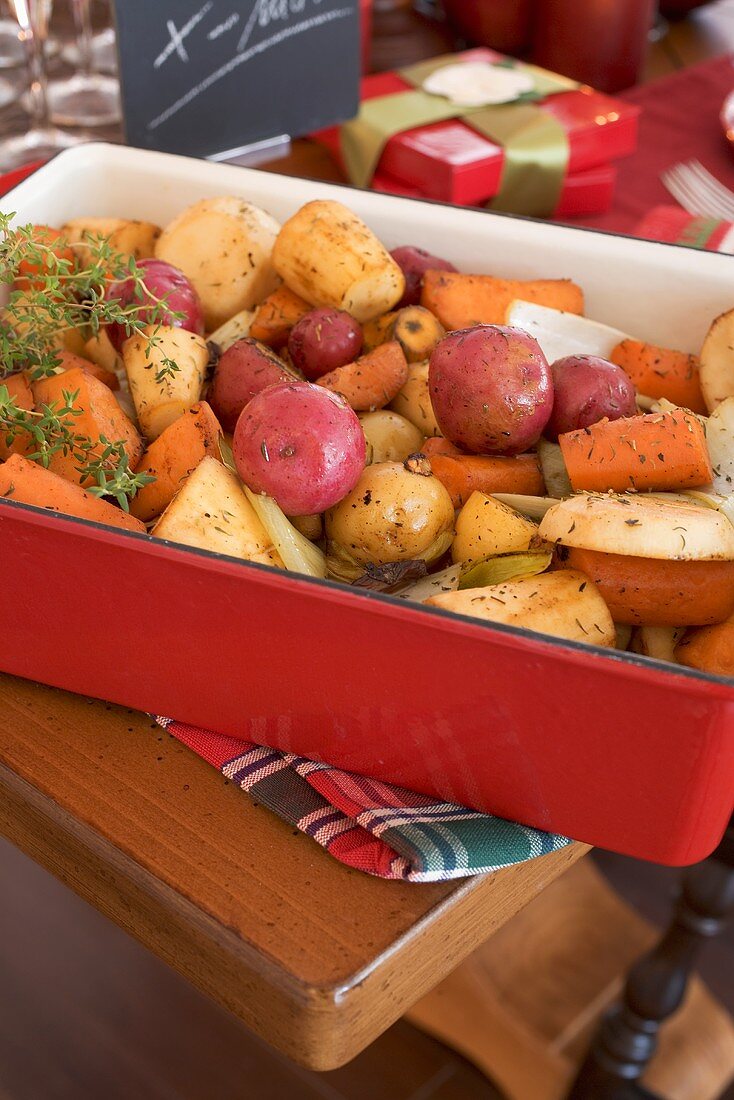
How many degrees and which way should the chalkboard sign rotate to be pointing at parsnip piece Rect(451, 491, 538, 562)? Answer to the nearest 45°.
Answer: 0° — it already faces it

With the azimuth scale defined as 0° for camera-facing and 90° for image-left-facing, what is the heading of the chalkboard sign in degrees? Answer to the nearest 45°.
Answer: approximately 0°

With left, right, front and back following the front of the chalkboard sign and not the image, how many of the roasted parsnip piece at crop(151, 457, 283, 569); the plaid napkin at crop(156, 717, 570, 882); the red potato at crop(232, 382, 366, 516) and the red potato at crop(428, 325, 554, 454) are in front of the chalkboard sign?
4

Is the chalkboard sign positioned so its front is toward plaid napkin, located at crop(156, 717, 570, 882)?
yes

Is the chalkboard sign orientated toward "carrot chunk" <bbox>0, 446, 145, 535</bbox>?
yes

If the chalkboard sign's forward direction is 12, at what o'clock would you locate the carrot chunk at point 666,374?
The carrot chunk is roughly at 11 o'clock from the chalkboard sign.
